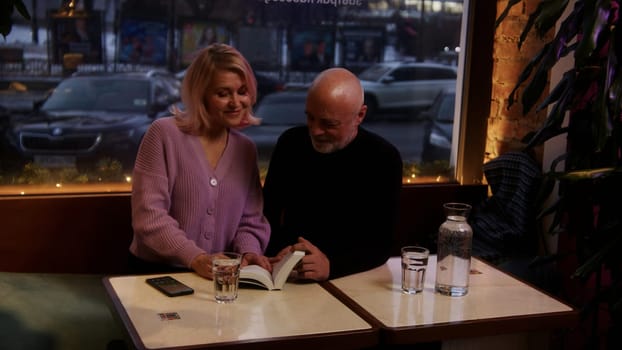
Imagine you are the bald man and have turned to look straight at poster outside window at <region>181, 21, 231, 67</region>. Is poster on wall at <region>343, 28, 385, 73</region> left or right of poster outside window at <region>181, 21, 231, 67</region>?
right

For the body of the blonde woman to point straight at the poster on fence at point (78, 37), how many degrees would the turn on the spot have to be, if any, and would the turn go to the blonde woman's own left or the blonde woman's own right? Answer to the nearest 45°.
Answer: approximately 180°

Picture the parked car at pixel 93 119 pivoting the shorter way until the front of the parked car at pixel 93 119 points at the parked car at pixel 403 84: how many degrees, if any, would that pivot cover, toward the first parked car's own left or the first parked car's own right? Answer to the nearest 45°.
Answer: approximately 135° to the first parked car's own left

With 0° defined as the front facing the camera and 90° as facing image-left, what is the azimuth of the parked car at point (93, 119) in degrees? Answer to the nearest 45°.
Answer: approximately 45°

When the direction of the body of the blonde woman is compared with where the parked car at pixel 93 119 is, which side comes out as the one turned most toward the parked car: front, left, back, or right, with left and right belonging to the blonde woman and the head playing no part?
back

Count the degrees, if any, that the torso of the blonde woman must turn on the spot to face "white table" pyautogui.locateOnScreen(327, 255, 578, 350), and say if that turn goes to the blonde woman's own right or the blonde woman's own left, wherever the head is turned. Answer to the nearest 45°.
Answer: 0° — they already face it
